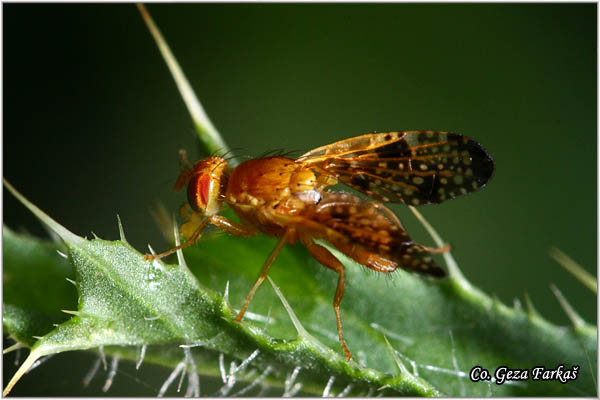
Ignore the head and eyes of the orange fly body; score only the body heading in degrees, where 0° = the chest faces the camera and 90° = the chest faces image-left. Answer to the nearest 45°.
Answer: approximately 90°
